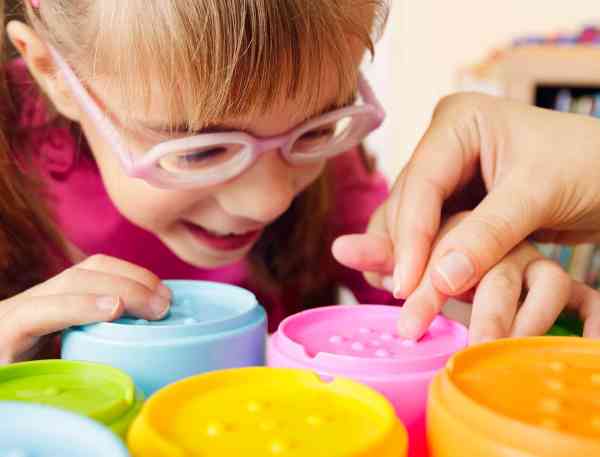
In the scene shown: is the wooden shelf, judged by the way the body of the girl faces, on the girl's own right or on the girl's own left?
on the girl's own left

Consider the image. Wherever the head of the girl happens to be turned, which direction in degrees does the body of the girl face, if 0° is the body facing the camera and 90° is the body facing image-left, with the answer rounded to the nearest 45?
approximately 315°

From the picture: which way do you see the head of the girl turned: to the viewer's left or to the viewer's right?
to the viewer's right
